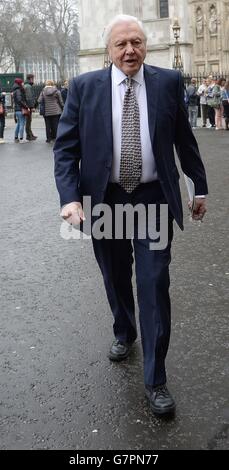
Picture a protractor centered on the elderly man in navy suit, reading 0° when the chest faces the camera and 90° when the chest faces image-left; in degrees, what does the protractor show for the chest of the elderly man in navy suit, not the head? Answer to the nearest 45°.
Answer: approximately 0°
